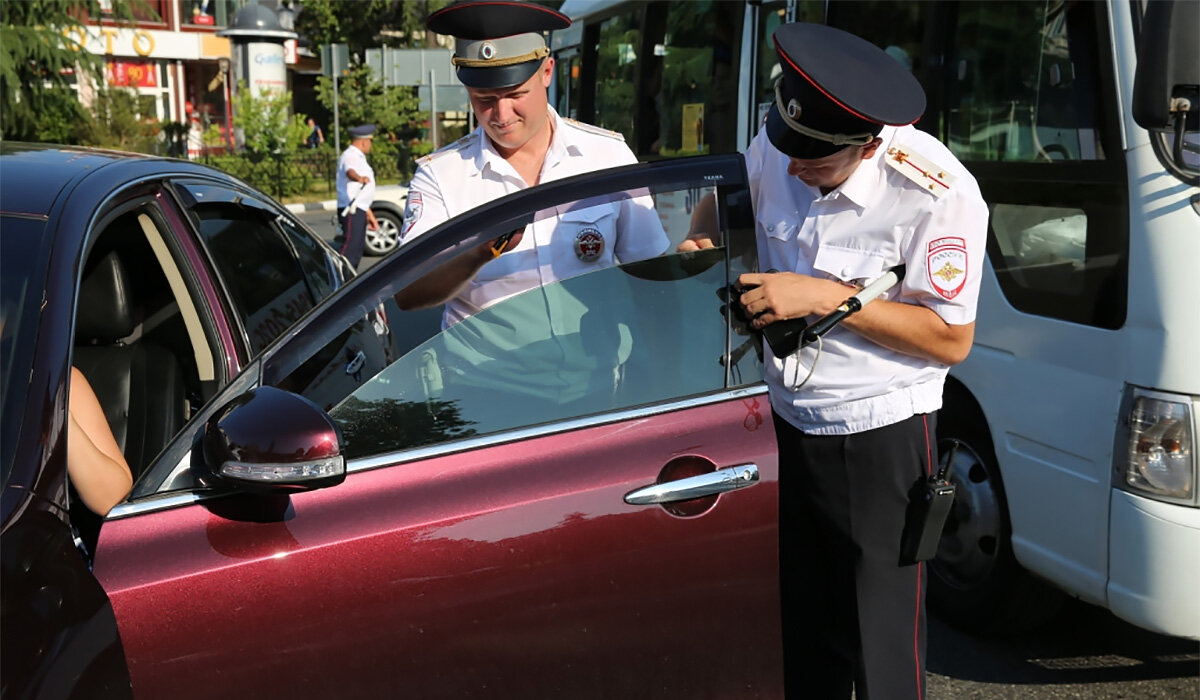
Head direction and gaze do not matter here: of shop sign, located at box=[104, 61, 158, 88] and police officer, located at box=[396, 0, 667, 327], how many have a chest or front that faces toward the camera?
2

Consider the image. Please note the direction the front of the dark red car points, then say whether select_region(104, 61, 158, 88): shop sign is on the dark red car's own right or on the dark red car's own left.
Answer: on the dark red car's own right

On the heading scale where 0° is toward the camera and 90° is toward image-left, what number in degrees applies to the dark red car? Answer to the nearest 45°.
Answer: approximately 45°

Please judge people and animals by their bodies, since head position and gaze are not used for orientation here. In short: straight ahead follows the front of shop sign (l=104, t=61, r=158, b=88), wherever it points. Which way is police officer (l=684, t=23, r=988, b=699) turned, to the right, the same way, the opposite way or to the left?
to the right

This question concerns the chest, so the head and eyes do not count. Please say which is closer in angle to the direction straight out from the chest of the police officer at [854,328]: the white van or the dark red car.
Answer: the dark red car

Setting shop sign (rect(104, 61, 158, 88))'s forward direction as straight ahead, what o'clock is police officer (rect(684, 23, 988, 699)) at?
The police officer is roughly at 12 o'clock from the shop sign.

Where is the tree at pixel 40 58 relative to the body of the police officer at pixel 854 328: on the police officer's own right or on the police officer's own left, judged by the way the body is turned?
on the police officer's own right

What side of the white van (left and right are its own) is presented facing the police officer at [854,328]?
right

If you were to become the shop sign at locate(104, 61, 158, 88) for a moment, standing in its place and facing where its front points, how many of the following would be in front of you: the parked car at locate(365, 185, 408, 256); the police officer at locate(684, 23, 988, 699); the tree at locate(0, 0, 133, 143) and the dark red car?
4

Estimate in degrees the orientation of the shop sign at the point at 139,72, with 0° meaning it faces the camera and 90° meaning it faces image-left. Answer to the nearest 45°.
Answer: approximately 0°

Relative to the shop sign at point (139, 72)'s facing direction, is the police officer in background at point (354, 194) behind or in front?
in front

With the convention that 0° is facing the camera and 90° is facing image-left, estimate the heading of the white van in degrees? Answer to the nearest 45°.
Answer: approximately 315°
